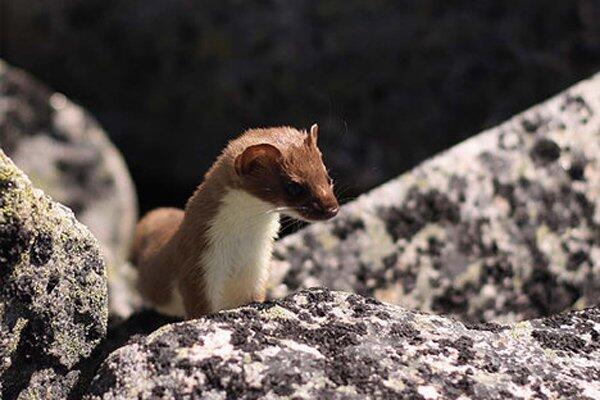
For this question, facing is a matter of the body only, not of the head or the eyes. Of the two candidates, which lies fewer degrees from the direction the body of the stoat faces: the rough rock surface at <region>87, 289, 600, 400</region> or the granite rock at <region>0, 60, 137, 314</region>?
the rough rock surface

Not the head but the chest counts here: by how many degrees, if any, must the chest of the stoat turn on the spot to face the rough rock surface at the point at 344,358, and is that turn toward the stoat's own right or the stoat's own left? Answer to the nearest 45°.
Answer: approximately 45° to the stoat's own right

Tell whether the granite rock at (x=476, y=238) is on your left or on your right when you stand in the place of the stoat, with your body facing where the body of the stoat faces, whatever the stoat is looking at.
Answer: on your left

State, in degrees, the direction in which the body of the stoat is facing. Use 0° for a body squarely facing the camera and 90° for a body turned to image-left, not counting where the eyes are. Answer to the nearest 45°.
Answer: approximately 315°

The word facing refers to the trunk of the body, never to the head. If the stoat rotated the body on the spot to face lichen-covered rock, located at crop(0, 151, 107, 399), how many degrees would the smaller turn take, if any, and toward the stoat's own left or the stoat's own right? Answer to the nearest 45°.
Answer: approximately 90° to the stoat's own right

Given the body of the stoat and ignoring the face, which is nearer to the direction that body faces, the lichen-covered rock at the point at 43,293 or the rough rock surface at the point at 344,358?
the rough rock surface
